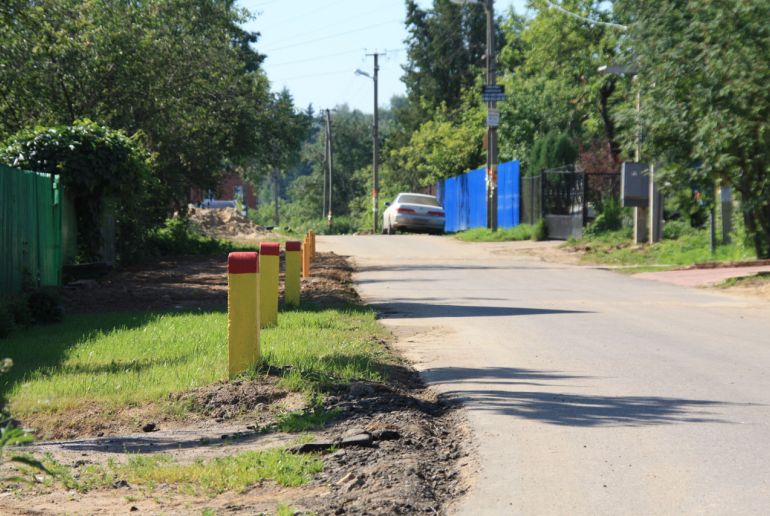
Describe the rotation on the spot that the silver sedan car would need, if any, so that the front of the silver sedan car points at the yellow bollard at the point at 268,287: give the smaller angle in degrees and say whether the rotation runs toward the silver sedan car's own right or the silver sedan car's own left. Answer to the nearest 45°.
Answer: approximately 180°

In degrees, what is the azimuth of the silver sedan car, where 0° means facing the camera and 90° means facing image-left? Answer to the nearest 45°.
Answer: approximately 180°

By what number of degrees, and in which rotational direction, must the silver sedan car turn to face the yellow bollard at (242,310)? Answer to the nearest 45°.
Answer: approximately 180°

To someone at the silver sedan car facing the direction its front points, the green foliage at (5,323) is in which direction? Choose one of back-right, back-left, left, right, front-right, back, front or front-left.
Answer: back

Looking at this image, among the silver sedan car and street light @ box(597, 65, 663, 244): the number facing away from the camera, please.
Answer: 1

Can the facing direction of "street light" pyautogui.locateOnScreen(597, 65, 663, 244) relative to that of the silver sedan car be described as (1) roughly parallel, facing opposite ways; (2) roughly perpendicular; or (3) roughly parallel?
roughly perpendicular

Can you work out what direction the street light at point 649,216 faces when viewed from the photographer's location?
facing to the left of the viewer

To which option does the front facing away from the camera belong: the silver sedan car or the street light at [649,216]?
the silver sedan car

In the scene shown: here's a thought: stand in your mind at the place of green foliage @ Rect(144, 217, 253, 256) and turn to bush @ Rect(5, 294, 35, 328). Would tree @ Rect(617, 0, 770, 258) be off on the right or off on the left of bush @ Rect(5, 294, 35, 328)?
left

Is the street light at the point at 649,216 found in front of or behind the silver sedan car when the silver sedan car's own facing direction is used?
behind
